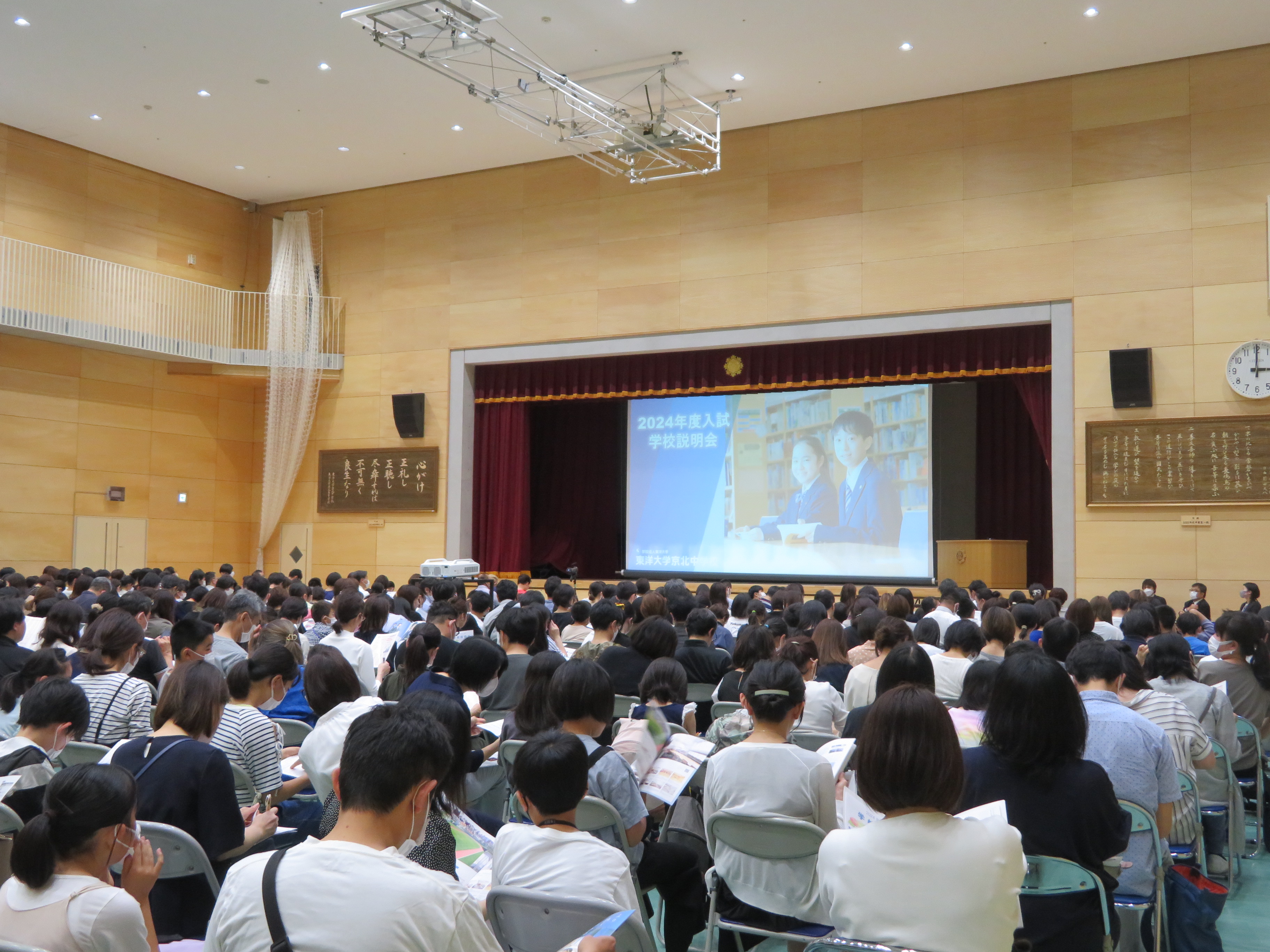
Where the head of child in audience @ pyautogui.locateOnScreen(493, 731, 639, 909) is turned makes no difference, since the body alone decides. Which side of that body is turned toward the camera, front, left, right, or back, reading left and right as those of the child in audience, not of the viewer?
back

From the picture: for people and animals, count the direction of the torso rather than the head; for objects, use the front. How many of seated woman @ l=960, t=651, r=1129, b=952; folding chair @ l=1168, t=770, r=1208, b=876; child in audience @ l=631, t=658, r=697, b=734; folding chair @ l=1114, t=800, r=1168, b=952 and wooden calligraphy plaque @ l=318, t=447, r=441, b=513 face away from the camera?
4

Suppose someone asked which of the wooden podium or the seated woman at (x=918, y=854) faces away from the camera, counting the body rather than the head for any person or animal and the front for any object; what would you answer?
the seated woman

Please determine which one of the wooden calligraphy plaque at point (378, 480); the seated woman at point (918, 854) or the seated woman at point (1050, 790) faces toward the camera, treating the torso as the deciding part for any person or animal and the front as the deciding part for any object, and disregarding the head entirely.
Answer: the wooden calligraphy plaque

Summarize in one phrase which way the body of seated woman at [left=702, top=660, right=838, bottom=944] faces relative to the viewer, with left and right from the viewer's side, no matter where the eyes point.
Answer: facing away from the viewer

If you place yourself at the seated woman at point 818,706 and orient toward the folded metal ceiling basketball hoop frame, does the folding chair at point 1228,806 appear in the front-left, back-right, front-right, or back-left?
back-right

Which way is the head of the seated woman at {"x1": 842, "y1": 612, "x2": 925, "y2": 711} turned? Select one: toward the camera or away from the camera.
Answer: away from the camera

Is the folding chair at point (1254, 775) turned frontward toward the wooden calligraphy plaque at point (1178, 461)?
yes

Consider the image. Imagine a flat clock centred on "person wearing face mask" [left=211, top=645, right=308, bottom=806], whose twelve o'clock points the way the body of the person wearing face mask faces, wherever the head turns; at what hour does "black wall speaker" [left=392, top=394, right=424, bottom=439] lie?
The black wall speaker is roughly at 11 o'clock from the person wearing face mask.

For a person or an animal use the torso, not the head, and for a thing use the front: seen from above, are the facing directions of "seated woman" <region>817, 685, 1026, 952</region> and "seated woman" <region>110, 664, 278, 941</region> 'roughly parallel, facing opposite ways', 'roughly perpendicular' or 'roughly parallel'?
roughly parallel

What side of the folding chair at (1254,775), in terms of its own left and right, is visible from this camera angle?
back

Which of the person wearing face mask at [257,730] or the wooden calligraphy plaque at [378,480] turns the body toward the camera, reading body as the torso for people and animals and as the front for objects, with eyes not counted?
the wooden calligraphy plaque

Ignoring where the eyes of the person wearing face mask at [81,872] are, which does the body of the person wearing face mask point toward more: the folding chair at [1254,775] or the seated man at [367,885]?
the folding chair

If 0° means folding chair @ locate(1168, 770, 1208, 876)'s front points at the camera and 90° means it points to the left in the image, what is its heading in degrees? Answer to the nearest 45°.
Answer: approximately 180°

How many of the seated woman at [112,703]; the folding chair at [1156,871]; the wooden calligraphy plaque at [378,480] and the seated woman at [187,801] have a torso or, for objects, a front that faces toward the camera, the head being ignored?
1

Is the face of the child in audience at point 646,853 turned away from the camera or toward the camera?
away from the camera

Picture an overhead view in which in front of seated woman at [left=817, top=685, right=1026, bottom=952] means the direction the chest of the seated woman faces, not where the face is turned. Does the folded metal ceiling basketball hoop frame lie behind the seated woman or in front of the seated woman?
in front

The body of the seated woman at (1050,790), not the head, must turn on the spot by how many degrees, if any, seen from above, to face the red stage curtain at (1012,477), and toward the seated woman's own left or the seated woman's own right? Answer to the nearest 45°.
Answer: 0° — they already face it

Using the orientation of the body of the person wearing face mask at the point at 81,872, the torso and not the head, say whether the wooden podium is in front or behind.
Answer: in front

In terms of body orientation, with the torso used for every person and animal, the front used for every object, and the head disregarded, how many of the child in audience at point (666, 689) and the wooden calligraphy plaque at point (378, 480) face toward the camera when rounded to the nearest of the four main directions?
1

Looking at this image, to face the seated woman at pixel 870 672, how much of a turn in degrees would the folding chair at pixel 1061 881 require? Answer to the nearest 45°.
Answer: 0° — it already faces them

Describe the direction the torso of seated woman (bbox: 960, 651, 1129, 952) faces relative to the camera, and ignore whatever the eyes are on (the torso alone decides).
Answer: away from the camera
